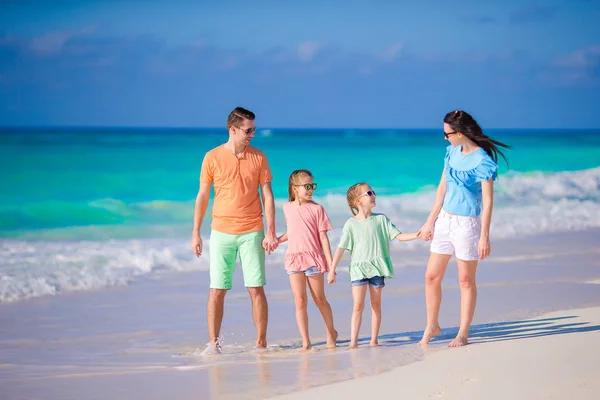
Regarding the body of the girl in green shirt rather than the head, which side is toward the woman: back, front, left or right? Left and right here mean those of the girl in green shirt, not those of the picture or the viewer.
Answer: left

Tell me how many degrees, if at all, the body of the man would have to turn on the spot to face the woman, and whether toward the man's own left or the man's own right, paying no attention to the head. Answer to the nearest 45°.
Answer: approximately 90° to the man's own left

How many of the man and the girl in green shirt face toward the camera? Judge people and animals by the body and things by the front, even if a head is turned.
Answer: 2

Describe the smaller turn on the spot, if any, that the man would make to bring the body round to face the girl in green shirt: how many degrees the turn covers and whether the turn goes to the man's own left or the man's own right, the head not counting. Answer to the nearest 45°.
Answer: approximately 90° to the man's own left

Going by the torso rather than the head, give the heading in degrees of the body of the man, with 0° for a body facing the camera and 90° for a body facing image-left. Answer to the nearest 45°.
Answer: approximately 0°

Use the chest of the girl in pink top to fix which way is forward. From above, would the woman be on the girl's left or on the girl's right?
on the girl's left
